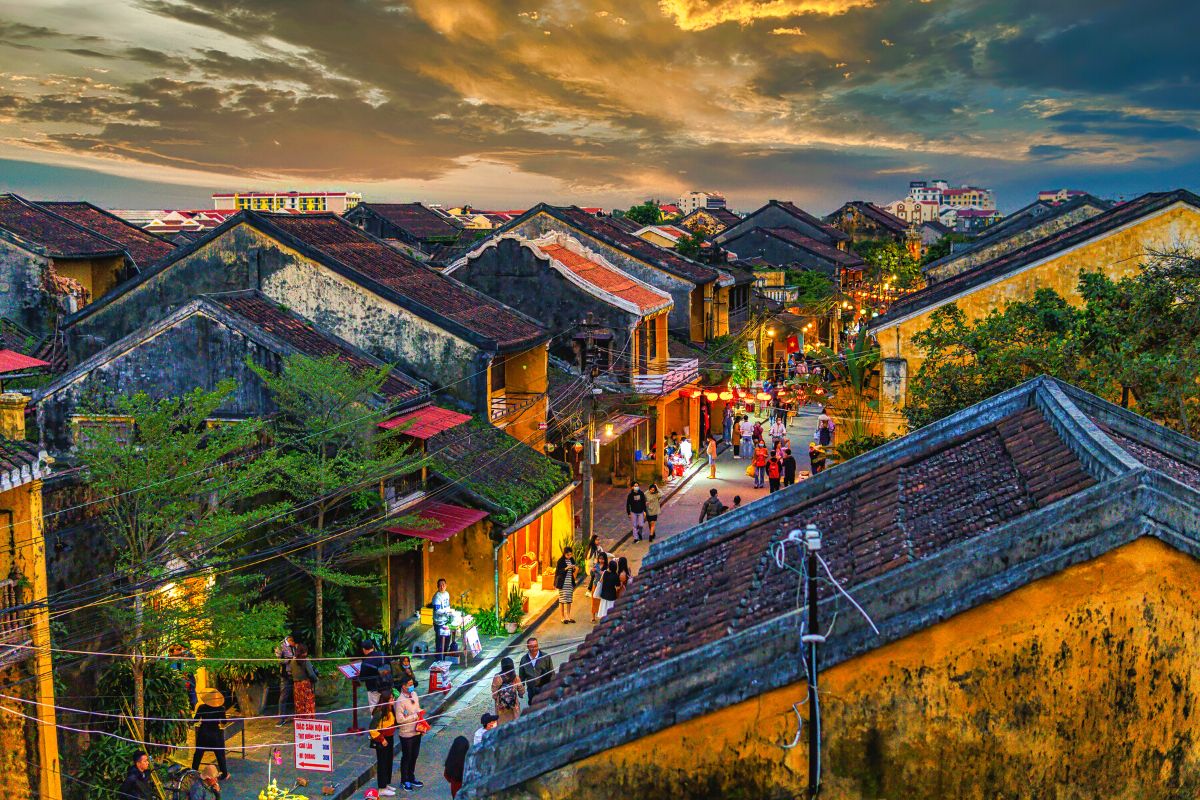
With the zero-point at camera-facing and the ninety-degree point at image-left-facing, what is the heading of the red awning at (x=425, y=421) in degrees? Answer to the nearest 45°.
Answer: approximately 315°

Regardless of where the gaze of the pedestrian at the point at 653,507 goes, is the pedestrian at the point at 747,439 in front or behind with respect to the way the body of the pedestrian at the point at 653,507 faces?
behind

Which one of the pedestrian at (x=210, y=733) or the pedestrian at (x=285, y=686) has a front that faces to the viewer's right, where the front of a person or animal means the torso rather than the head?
the pedestrian at (x=285, y=686)
